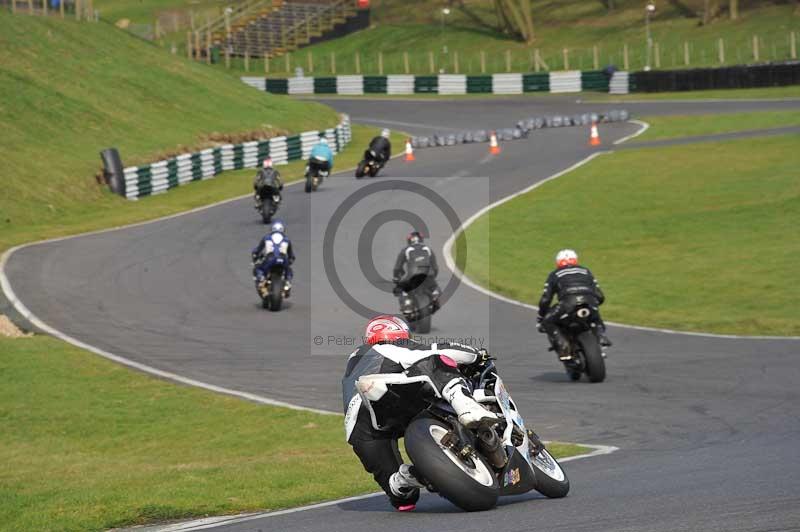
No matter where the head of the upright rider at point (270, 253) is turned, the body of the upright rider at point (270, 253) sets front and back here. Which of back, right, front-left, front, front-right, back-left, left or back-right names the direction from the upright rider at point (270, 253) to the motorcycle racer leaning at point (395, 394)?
back

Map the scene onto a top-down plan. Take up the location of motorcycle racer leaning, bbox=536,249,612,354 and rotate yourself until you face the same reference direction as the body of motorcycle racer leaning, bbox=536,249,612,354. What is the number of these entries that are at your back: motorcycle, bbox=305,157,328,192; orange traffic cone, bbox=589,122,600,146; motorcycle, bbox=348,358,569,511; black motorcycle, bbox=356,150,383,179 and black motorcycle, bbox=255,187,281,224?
1

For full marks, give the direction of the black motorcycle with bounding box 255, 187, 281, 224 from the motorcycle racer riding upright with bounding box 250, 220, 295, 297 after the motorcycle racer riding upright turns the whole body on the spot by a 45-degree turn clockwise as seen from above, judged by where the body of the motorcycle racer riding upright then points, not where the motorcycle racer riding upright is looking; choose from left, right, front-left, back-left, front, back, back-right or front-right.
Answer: front-left

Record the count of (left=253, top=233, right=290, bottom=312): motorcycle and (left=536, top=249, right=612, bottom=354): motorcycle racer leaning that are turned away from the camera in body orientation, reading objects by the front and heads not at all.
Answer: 2

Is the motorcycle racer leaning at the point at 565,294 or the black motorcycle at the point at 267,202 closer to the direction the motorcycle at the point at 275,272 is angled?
the black motorcycle

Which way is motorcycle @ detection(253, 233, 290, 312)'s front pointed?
away from the camera

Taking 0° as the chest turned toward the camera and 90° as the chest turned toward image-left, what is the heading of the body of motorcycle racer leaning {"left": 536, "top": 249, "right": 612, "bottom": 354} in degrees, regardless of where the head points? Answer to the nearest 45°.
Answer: approximately 180°

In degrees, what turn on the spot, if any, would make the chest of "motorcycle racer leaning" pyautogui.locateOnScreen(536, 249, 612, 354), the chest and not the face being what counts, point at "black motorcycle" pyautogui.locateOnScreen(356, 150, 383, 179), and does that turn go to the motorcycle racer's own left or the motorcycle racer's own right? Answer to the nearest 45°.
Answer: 0° — they already face it

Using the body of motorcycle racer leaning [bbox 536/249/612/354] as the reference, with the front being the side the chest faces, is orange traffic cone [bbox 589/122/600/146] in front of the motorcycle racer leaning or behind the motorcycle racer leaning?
in front

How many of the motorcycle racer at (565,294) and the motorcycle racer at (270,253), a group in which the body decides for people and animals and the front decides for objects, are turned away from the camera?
2

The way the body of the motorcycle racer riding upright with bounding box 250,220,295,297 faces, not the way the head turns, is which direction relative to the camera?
away from the camera

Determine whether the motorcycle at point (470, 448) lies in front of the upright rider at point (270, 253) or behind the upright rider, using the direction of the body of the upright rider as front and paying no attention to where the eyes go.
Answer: behind

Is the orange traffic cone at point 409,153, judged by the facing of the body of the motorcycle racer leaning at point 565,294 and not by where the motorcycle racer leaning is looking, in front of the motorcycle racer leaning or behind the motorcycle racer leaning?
in front

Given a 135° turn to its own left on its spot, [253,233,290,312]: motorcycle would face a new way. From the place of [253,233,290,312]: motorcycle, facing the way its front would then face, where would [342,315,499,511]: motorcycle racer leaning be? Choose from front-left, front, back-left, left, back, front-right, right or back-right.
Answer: front-left
